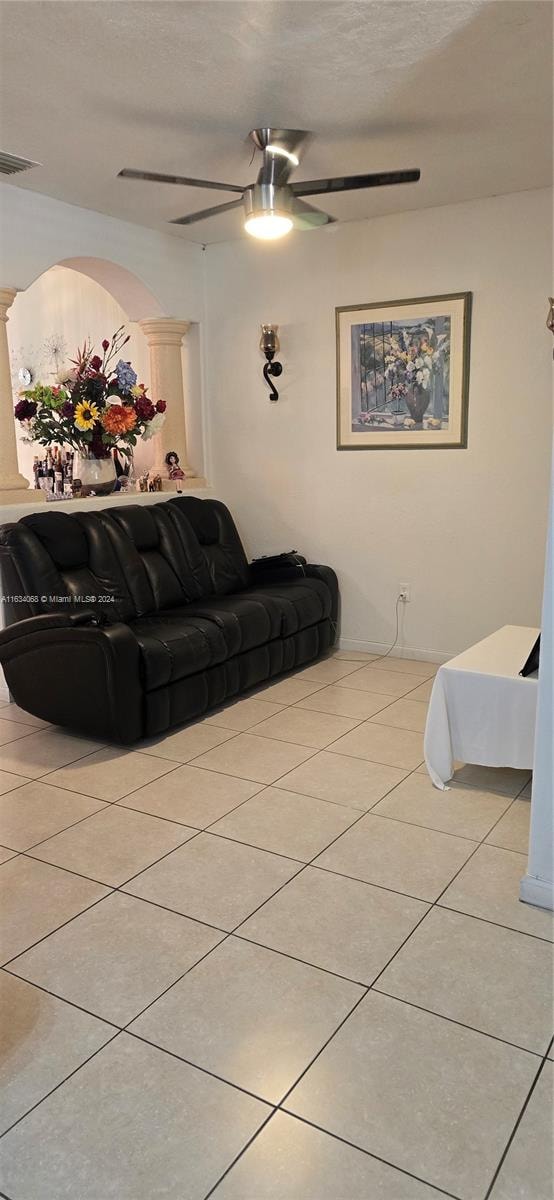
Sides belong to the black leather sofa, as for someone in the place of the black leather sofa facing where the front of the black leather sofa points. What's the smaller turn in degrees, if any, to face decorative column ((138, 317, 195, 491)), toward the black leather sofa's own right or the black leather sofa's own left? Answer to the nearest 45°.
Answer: approximately 135° to the black leather sofa's own left

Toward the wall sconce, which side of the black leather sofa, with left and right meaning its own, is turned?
left

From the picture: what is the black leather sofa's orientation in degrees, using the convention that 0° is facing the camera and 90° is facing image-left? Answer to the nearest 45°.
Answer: approximately 315°

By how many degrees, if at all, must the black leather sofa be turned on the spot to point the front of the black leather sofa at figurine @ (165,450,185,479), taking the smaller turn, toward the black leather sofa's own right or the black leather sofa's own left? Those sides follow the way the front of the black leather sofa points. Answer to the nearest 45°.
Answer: approximately 135° to the black leather sofa's own left

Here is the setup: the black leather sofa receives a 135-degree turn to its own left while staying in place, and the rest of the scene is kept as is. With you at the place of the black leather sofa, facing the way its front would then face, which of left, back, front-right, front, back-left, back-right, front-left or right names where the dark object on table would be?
back-right

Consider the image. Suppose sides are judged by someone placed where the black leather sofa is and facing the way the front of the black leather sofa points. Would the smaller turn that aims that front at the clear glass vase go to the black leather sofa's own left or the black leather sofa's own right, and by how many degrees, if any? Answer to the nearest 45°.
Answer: approximately 135° to the black leather sofa's own left
